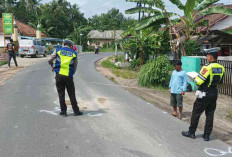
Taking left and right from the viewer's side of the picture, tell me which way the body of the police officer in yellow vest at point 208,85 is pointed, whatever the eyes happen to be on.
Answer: facing away from the viewer and to the left of the viewer

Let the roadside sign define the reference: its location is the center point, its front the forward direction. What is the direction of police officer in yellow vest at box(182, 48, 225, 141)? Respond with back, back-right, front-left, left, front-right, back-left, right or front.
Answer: front

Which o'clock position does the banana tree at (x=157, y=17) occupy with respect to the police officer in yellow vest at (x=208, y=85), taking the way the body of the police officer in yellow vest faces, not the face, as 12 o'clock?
The banana tree is roughly at 1 o'clock from the police officer in yellow vest.

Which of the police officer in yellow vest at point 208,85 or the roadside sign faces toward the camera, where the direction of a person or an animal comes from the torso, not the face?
the roadside sign

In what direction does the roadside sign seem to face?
toward the camera
